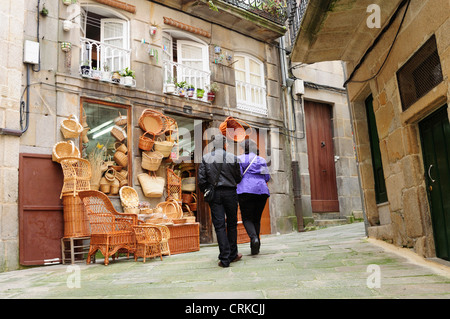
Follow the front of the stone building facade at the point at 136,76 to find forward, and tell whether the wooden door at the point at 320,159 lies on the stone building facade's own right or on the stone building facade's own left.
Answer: on the stone building facade's own left

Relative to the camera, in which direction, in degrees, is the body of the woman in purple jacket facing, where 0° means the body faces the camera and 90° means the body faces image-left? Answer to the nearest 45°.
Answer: approximately 180°

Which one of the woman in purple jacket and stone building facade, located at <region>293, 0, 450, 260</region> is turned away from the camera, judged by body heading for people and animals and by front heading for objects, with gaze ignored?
the woman in purple jacket

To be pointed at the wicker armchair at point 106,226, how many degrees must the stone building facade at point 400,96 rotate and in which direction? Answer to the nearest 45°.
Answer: approximately 45° to its right

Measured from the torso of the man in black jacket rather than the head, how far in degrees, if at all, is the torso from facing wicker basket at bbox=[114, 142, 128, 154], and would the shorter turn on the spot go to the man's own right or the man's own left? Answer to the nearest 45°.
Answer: approximately 45° to the man's own left

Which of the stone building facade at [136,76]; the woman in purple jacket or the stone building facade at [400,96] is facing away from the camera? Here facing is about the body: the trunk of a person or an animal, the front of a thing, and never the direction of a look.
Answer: the woman in purple jacket

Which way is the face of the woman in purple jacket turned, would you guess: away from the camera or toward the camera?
away from the camera

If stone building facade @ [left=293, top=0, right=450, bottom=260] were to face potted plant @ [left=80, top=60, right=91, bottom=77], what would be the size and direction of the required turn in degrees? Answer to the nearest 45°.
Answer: approximately 45° to its right

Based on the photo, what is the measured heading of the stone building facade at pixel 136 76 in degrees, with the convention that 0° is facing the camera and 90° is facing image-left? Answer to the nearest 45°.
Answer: approximately 315°

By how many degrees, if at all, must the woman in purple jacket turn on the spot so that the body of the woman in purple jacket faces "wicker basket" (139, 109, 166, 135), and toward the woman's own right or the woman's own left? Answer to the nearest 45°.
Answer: approximately 45° to the woman's own left

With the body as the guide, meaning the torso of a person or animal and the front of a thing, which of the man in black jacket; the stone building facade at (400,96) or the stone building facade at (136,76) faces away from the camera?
the man in black jacket

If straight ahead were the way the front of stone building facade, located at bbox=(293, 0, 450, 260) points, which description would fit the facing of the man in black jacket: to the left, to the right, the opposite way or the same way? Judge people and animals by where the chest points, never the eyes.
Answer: to the right
